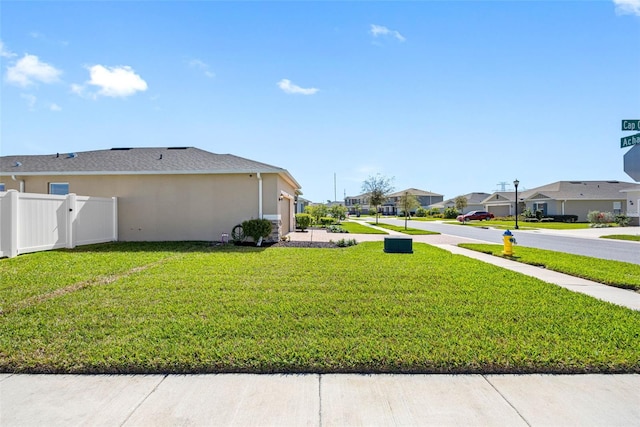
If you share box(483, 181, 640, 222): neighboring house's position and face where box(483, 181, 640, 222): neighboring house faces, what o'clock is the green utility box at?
The green utility box is roughly at 11 o'clock from the neighboring house.

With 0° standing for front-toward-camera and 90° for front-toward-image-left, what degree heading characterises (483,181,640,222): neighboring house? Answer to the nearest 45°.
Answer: approximately 45°

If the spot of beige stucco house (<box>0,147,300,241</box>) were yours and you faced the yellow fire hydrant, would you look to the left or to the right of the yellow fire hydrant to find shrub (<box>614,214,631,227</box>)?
left

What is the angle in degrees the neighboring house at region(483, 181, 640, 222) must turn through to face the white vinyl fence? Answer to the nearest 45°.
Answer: approximately 45° to its left

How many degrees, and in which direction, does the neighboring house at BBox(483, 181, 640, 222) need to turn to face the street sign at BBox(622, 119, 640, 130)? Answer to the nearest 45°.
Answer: approximately 45° to its left

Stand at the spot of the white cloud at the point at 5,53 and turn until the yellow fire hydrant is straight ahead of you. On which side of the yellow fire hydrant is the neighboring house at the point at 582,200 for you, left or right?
left

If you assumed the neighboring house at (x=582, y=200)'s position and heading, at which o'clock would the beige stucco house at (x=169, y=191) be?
The beige stucco house is roughly at 11 o'clock from the neighboring house.

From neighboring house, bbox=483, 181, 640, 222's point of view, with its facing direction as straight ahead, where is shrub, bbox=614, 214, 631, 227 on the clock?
The shrub is roughly at 10 o'clock from the neighboring house.
